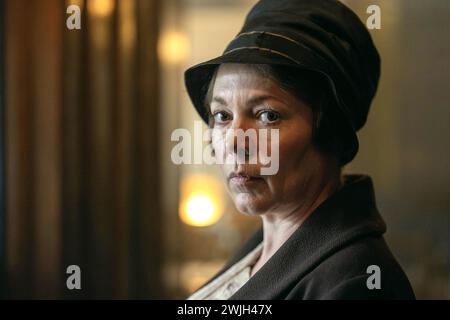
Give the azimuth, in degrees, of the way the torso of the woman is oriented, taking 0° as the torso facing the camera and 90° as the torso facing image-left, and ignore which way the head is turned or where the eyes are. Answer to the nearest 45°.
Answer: approximately 45°
